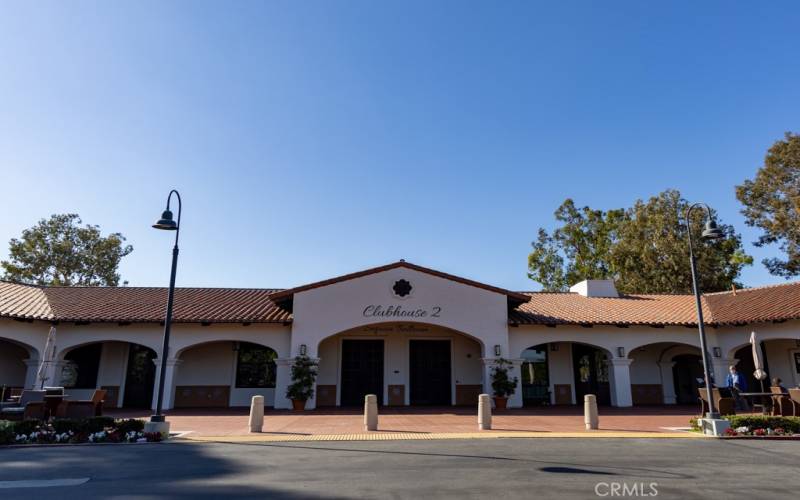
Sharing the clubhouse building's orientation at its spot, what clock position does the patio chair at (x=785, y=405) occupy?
The patio chair is roughly at 10 o'clock from the clubhouse building.

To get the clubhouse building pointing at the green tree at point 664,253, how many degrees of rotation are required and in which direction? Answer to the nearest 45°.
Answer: approximately 135° to its left

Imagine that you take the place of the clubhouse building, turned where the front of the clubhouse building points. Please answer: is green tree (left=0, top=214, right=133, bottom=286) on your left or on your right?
on your right

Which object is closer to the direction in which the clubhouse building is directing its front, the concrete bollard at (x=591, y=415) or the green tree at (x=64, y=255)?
the concrete bollard

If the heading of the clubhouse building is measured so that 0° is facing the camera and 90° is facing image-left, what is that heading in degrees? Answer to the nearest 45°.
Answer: approximately 0°

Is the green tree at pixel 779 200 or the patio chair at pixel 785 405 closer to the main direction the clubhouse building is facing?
the patio chair

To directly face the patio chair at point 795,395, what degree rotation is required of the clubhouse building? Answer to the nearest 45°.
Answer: approximately 45° to its left

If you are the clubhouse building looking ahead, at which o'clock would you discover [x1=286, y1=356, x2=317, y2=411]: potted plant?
The potted plant is roughly at 2 o'clock from the clubhouse building.

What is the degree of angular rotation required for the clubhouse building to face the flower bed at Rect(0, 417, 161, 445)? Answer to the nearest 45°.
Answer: approximately 45° to its right

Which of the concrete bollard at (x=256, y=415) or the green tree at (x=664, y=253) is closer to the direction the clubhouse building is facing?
the concrete bollard

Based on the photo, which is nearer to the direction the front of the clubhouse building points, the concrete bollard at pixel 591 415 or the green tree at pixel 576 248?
the concrete bollard

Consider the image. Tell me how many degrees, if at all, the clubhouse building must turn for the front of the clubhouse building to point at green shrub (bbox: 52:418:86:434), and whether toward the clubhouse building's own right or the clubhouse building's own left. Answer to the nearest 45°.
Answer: approximately 45° to the clubhouse building's own right
